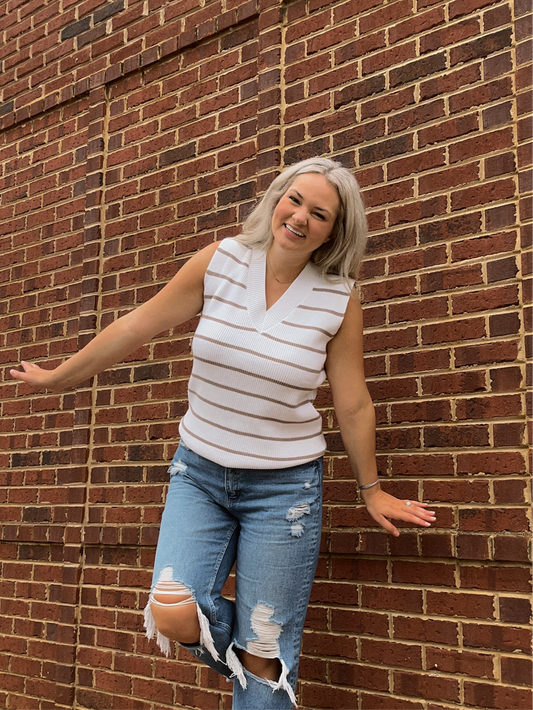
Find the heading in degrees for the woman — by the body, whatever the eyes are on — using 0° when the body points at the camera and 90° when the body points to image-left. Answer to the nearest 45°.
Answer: approximately 0°
